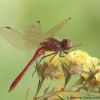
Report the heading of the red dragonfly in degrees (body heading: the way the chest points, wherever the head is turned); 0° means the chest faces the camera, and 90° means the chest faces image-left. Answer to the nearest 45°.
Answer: approximately 270°
